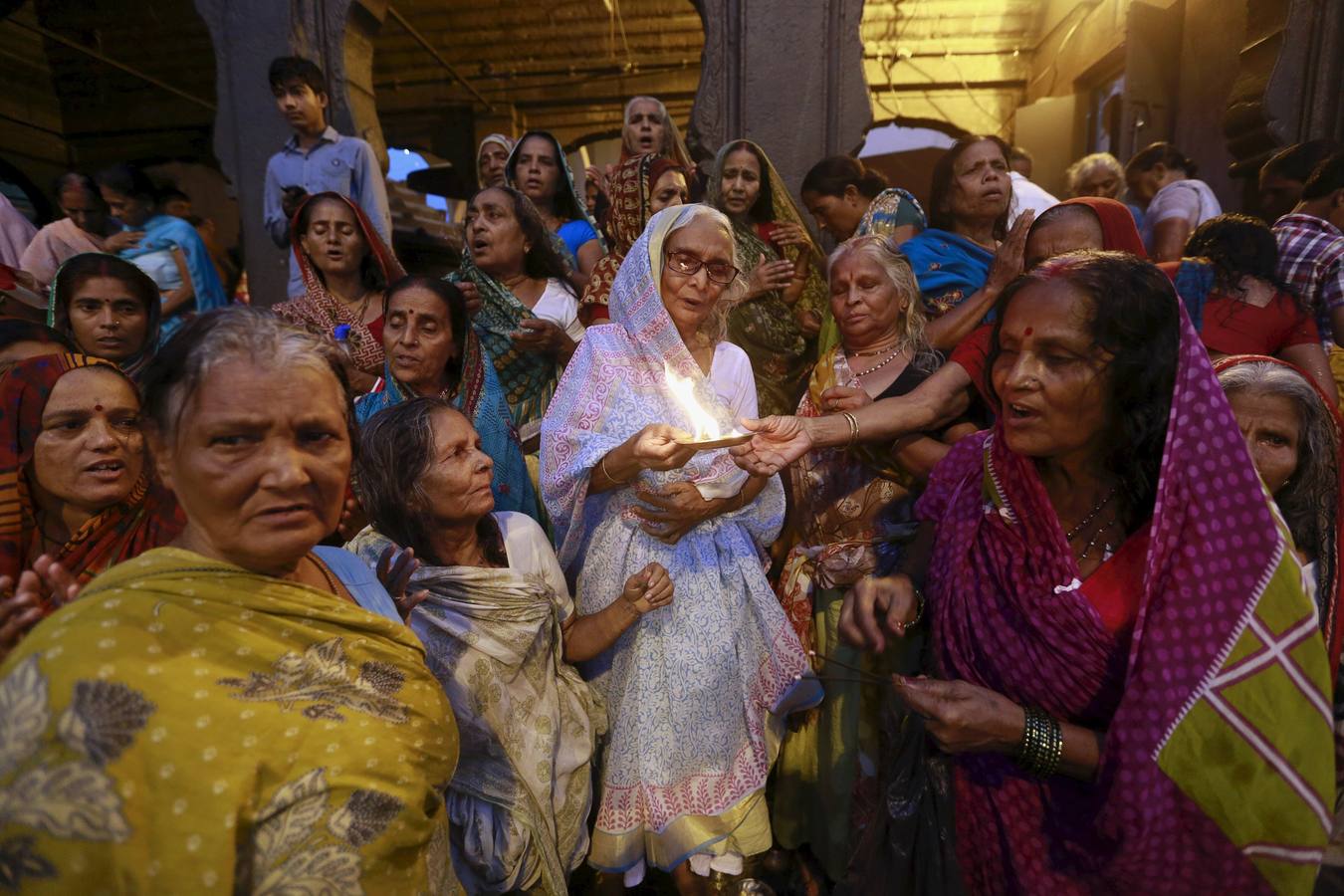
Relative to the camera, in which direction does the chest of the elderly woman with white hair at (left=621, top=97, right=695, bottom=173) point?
toward the camera

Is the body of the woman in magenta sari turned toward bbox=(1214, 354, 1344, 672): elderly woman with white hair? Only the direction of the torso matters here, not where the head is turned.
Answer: no

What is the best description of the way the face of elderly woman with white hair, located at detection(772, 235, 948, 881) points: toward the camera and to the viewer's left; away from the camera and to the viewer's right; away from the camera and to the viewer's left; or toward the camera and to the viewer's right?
toward the camera and to the viewer's left

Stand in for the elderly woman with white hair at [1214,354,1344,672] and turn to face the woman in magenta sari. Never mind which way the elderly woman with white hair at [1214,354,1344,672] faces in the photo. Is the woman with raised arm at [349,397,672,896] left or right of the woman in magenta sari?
right

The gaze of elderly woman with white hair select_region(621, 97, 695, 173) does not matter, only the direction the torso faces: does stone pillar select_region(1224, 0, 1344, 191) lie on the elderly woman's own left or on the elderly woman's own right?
on the elderly woman's own left

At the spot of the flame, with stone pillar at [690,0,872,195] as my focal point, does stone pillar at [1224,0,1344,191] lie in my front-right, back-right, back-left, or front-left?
front-right

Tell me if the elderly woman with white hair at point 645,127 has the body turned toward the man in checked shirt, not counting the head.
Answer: no

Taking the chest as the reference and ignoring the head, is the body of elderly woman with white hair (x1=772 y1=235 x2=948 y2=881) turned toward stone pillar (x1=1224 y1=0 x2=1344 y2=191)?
no

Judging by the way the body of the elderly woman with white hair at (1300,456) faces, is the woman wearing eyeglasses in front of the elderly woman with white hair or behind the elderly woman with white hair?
in front

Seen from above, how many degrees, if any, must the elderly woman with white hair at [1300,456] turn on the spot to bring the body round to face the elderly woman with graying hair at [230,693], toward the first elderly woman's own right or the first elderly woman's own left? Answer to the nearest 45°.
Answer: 0° — they already face them

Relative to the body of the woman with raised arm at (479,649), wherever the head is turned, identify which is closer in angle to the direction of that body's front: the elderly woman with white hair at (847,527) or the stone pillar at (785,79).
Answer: the elderly woman with white hair

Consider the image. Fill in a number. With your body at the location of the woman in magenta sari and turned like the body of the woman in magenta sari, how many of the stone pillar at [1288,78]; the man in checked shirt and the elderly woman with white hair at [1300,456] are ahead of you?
0

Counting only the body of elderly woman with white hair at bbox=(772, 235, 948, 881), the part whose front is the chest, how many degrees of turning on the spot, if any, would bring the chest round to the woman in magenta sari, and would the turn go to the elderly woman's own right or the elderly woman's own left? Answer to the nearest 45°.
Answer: approximately 90° to the elderly woman's own left

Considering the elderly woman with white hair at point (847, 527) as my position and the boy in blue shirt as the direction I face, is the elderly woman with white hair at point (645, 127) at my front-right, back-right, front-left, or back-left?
front-right

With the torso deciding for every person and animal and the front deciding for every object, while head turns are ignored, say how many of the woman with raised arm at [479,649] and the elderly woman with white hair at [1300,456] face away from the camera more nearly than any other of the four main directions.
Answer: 0

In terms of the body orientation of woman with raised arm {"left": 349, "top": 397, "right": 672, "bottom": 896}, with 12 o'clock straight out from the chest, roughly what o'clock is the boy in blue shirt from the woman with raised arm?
The boy in blue shirt is roughly at 7 o'clock from the woman with raised arm.

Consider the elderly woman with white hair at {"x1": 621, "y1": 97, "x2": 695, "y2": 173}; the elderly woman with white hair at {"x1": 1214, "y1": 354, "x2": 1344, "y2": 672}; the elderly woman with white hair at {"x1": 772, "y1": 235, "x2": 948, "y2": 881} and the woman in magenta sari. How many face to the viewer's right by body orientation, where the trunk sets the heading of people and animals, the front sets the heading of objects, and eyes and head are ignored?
0

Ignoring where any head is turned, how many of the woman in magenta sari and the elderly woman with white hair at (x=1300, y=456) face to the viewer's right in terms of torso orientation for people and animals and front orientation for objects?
0

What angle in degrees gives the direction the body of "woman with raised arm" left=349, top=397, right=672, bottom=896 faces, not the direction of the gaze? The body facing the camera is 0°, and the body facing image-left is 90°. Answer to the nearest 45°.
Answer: approximately 315°
